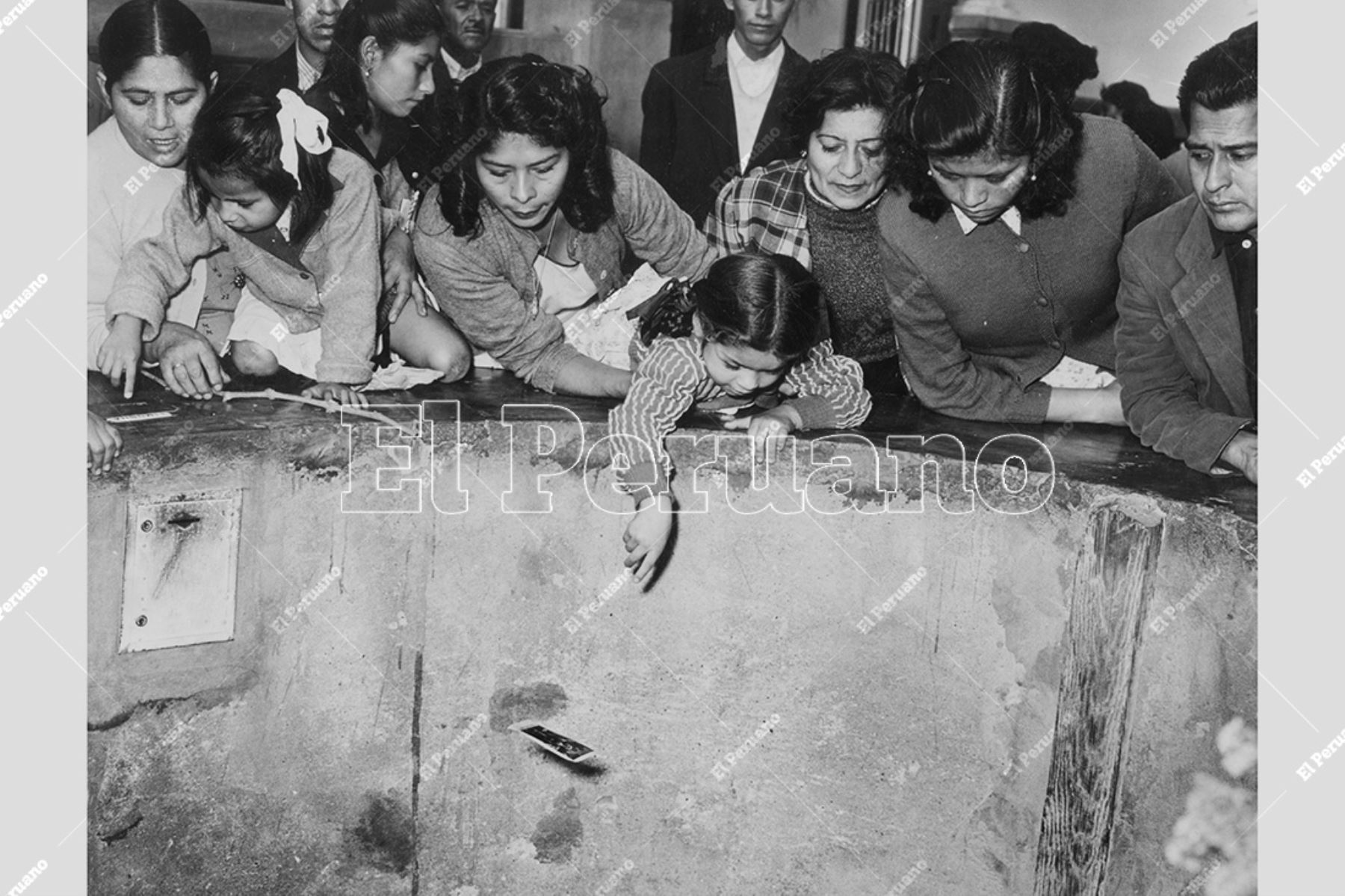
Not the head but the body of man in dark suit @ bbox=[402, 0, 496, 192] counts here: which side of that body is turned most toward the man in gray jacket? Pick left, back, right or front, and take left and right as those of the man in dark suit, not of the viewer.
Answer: left

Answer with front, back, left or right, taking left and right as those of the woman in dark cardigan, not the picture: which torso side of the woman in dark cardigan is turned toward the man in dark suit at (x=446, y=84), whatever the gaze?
right

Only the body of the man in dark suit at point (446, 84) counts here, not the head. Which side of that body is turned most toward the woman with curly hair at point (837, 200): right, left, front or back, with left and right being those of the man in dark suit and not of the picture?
left

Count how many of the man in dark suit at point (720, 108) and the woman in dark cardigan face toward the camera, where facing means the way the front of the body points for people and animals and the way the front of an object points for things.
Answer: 2
